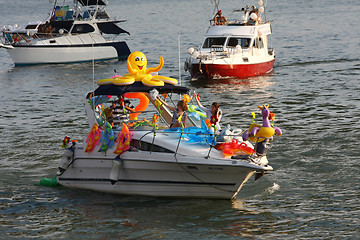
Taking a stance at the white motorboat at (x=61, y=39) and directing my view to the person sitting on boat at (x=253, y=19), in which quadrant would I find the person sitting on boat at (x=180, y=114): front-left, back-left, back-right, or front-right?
front-right

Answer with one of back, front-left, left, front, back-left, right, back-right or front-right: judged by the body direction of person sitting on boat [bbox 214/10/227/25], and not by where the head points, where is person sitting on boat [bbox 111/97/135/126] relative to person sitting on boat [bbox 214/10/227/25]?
front-left

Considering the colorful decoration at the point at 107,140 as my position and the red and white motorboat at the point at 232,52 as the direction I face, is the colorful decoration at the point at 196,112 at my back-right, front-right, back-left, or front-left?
front-right

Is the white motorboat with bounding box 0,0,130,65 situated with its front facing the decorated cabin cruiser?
no

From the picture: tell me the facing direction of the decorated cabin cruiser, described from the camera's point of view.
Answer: facing the viewer and to the right of the viewer

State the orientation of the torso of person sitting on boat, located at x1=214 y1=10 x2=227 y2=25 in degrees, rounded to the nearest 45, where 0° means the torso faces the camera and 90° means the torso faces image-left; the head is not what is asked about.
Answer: approximately 45°

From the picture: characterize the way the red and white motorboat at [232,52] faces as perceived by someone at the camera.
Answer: facing the viewer and to the left of the viewer

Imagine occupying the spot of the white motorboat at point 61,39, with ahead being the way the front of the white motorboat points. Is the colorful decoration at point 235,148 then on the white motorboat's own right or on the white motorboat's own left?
on the white motorboat's own left

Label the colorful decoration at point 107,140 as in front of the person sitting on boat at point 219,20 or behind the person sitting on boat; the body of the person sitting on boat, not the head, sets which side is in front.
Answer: in front

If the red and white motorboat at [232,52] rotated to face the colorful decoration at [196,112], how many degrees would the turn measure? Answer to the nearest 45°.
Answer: approximately 45° to its left

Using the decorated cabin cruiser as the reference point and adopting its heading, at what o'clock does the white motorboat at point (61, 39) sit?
The white motorboat is roughly at 7 o'clock from the decorated cabin cruiser.

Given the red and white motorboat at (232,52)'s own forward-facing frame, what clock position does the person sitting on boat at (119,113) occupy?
The person sitting on boat is roughly at 11 o'clock from the red and white motorboat.

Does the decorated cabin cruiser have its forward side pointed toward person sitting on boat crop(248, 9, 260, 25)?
no

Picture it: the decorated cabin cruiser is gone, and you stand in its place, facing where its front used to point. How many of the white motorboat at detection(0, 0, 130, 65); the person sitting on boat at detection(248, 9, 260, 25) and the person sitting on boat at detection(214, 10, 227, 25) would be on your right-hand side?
0

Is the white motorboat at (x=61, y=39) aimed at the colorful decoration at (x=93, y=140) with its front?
no
